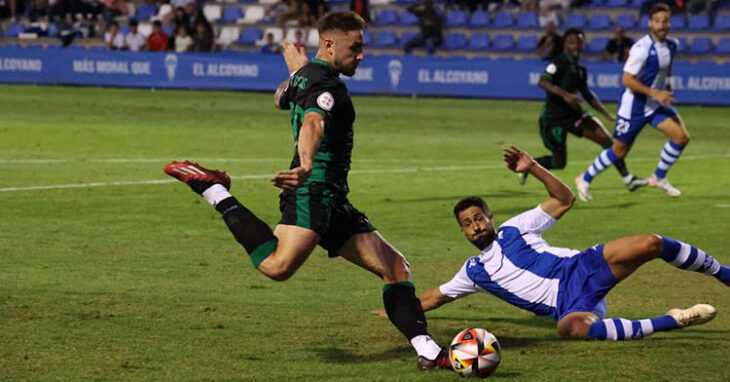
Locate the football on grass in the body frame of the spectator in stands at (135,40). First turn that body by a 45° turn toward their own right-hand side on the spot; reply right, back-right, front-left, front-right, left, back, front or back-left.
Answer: front-left

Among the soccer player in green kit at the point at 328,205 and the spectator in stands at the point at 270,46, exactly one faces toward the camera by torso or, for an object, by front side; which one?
the spectator in stands

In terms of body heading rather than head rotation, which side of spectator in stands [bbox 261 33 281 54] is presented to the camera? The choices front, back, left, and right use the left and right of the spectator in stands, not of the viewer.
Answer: front

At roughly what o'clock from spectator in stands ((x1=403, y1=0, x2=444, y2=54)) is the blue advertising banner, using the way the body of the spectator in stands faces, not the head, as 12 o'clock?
The blue advertising banner is roughly at 12 o'clock from the spectator in stands.

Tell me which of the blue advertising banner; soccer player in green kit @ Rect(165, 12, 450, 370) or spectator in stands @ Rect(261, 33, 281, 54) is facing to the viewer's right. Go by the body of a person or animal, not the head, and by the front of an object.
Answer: the soccer player in green kit

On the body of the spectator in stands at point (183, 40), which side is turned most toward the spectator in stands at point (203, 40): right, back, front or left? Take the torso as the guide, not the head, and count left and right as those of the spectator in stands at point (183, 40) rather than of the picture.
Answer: left

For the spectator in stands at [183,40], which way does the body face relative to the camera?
toward the camera

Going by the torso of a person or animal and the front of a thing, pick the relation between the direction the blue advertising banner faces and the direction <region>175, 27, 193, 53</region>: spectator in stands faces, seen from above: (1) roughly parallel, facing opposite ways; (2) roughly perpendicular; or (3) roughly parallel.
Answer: roughly parallel

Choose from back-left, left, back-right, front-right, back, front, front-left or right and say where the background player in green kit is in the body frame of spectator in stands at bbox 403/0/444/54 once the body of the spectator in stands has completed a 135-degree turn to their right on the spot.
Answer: back

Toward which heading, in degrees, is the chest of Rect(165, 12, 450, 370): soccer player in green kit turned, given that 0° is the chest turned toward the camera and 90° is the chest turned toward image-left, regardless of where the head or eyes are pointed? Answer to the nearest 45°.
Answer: approximately 270°

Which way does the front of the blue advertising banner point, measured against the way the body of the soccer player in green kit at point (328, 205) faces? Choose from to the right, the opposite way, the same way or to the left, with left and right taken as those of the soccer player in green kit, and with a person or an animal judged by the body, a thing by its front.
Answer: to the right

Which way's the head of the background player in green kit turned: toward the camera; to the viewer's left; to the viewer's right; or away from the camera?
toward the camera

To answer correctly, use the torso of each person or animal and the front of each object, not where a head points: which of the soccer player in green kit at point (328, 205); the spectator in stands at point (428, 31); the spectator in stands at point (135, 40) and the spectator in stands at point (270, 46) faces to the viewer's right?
the soccer player in green kit

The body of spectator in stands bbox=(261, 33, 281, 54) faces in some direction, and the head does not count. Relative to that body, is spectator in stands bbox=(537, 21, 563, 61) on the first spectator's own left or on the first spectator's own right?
on the first spectator's own left

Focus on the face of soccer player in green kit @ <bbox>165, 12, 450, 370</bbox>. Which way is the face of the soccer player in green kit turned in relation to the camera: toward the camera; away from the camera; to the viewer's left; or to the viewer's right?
to the viewer's right

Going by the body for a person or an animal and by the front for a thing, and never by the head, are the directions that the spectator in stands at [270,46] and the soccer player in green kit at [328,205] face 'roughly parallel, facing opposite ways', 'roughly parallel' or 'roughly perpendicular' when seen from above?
roughly perpendicular
